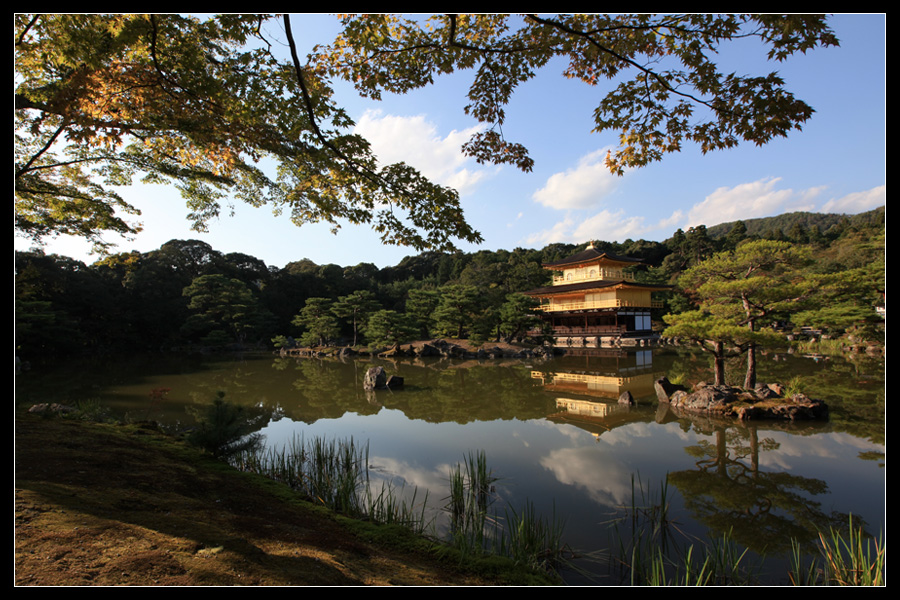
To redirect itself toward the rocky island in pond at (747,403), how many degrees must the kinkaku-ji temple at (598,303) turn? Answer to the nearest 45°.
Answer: approximately 45° to its left

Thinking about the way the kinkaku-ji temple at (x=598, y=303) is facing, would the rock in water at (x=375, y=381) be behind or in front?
in front

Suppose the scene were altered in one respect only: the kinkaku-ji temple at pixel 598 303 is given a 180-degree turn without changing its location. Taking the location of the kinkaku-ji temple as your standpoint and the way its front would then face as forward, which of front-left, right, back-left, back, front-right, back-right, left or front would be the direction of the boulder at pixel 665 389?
back-right

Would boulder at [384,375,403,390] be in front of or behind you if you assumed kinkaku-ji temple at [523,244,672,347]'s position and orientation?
in front

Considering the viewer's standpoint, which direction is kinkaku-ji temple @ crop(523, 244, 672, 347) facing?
facing the viewer and to the left of the viewer
